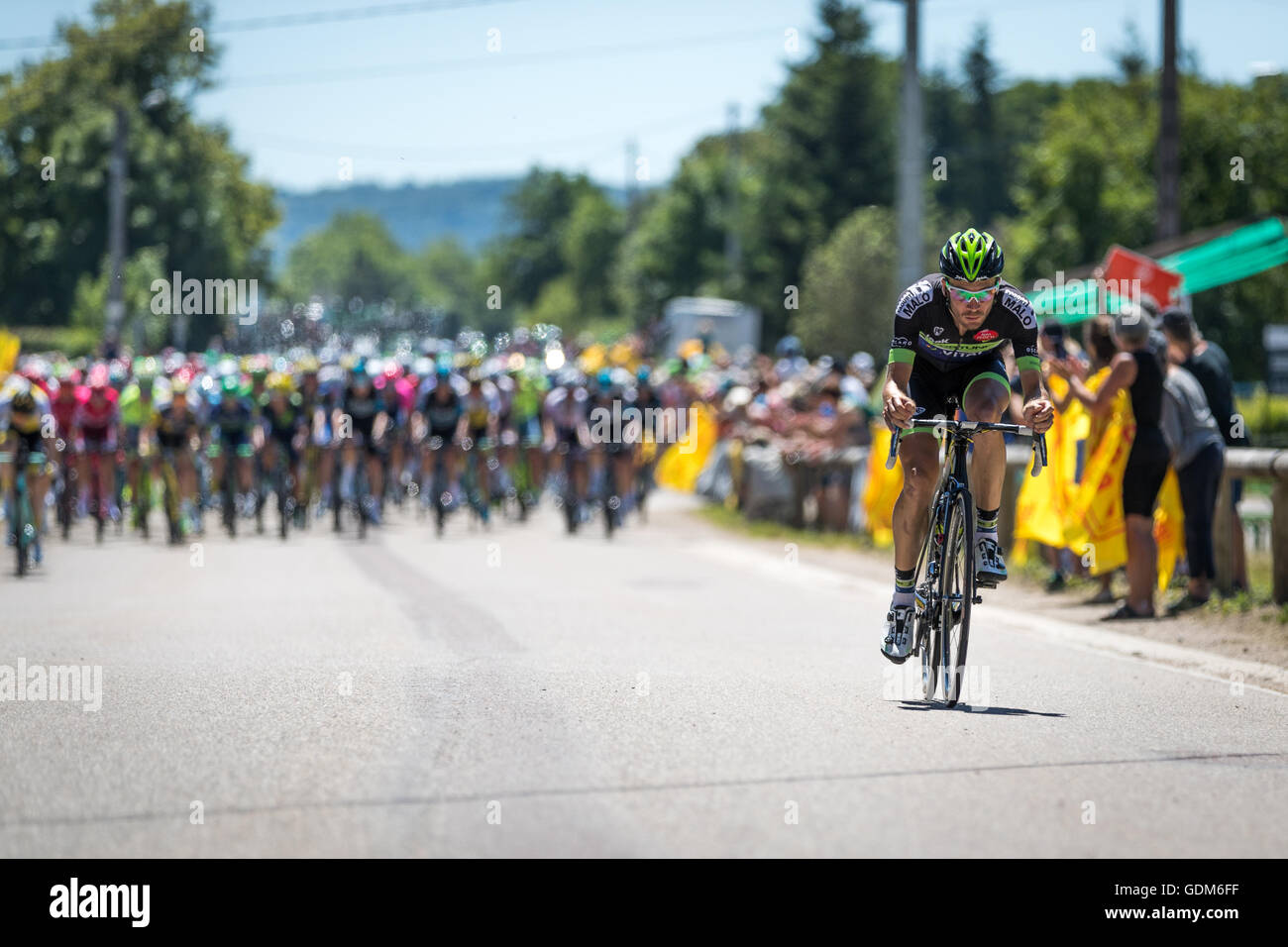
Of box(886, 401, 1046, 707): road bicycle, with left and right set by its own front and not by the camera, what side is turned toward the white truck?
back

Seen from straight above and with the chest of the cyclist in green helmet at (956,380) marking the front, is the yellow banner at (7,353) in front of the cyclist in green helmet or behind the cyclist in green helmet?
behind

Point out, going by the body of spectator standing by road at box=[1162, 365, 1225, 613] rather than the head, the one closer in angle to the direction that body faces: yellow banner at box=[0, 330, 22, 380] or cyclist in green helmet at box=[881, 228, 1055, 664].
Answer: the yellow banner

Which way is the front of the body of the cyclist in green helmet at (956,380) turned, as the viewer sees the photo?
toward the camera

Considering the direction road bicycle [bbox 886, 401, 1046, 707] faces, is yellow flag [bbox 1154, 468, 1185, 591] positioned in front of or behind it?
behind

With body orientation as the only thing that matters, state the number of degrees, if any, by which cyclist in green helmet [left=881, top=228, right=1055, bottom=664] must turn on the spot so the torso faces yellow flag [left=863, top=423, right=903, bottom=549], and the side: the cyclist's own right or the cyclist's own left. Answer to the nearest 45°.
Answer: approximately 180°

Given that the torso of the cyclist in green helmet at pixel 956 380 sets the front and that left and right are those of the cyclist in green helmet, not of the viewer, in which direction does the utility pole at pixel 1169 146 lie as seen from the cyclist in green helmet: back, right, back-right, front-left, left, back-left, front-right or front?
back

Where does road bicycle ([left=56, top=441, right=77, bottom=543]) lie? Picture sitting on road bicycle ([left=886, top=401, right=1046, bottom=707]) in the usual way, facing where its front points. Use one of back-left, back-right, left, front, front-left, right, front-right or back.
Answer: back-right

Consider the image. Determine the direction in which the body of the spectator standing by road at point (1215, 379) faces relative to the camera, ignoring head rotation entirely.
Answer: to the viewer's left

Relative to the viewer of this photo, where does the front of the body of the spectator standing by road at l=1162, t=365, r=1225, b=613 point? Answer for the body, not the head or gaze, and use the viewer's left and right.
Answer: facing to the left of the viewer

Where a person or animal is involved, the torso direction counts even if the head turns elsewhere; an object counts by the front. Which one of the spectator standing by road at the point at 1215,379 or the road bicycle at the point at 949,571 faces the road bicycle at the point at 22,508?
the spectator standing by road

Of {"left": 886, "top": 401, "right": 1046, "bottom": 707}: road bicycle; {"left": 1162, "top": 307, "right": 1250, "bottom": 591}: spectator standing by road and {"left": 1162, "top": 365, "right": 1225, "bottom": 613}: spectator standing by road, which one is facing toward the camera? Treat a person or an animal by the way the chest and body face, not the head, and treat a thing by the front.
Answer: the road bicycle

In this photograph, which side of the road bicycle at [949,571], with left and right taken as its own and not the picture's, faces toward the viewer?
front
